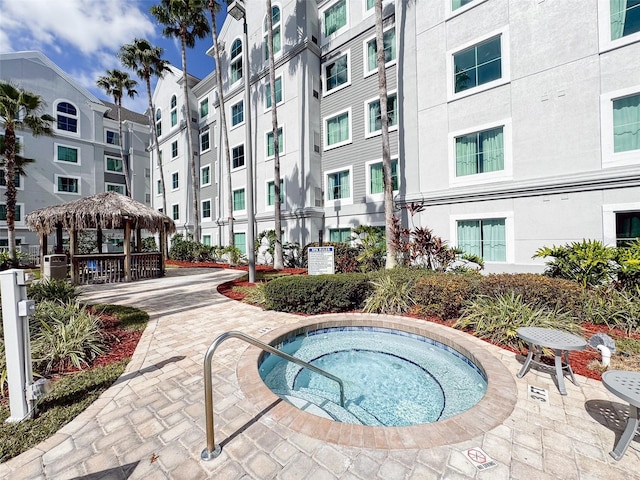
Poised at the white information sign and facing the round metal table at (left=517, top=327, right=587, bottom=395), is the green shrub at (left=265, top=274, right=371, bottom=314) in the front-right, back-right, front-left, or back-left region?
front-right

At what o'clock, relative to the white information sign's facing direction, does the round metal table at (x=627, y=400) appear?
The round metal table is roughly at 11 o'clock from the white information sign.

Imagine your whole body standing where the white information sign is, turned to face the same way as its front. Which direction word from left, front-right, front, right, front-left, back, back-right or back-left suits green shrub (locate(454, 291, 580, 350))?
front-left

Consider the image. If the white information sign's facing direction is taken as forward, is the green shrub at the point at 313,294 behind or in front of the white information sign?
in front

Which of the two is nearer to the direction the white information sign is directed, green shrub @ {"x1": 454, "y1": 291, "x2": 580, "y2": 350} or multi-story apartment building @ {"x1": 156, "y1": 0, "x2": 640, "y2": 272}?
the green shrub

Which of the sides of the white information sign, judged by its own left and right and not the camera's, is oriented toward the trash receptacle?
right

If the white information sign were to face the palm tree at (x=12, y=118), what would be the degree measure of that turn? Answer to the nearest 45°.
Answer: approximately 90° to its right

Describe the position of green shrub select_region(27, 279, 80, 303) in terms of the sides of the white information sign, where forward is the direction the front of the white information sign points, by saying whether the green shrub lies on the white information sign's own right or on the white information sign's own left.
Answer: on the white information sign's own right

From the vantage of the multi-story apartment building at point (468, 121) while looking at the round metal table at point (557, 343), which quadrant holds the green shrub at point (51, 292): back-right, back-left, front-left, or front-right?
front-right

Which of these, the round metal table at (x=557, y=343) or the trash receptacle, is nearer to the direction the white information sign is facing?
the round metal table

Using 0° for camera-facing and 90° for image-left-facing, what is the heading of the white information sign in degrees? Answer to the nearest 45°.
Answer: approximately 0°

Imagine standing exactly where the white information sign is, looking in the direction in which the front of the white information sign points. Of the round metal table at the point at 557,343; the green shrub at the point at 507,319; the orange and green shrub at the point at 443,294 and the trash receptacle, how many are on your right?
1

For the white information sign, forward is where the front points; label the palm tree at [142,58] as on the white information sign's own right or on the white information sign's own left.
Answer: on the white information sign's own right

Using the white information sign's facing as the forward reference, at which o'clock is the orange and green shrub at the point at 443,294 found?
The orange and green shrub is roughly at 10 o'clock from the white information sign.
